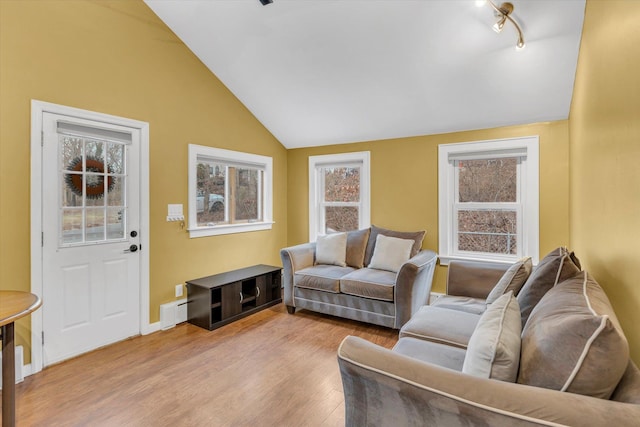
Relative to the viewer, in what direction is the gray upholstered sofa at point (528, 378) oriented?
to the viewer's left

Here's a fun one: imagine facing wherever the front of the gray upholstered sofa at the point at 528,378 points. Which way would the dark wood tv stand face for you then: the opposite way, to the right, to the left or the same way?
the opposite way

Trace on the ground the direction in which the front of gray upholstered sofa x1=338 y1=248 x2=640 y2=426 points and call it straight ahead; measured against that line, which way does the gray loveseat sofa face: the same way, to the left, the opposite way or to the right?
to the left

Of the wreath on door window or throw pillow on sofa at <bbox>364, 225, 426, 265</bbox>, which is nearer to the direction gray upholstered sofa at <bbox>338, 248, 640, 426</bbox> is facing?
the wreath on door window

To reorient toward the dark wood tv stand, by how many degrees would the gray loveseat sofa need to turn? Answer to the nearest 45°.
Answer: approximately 45° to its right

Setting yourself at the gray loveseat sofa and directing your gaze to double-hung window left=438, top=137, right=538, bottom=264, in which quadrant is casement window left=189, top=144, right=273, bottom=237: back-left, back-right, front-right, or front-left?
back-left

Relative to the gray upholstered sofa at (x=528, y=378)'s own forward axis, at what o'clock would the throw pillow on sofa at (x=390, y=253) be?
The throw pillow on sofa is roughly at 2 o'clock from the gray upholstered sofa.

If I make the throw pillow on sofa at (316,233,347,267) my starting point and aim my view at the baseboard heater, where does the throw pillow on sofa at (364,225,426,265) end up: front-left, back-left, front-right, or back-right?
back-left

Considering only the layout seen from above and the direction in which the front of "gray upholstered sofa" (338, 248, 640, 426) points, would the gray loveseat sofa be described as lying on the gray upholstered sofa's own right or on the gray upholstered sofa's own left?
on the gray upholstered sofa's own right
